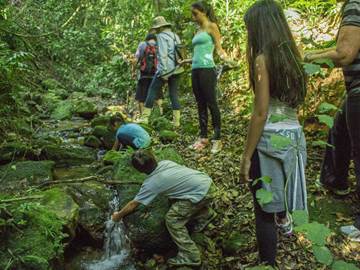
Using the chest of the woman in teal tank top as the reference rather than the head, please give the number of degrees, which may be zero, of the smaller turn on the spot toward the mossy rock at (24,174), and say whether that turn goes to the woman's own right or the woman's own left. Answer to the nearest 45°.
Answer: approximately 45° to the woman's own right

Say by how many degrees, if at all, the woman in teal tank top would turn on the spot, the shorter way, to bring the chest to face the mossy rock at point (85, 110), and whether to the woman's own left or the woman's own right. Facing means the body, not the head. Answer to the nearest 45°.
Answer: approximately 90° to the woman's own right

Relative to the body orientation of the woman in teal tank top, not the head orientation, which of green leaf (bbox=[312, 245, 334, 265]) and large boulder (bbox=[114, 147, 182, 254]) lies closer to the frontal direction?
the large boulder

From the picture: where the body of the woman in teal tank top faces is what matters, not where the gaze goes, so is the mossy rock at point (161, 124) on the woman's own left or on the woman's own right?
on the woman's own right

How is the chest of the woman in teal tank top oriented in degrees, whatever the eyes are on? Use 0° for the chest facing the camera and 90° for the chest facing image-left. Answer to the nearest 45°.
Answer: approximately 45°

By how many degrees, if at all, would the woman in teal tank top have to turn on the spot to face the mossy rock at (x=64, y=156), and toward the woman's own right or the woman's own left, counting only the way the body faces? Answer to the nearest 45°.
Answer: approximately 45° to the woman's own right

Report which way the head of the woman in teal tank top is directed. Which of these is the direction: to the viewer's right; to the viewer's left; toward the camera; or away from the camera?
to the viewer's left

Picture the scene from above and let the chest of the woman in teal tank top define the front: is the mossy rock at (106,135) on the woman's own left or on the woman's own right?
on the woman's own right

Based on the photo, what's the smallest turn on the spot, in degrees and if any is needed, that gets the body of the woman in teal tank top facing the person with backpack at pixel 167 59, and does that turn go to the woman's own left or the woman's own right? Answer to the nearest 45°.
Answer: approximately 90° to the woman's own right

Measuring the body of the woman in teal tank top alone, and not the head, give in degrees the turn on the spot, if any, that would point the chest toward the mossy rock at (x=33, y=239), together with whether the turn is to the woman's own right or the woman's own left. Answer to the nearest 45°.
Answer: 0° — they already face it

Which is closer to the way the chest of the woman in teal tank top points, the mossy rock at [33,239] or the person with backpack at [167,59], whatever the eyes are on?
the mossy rock
